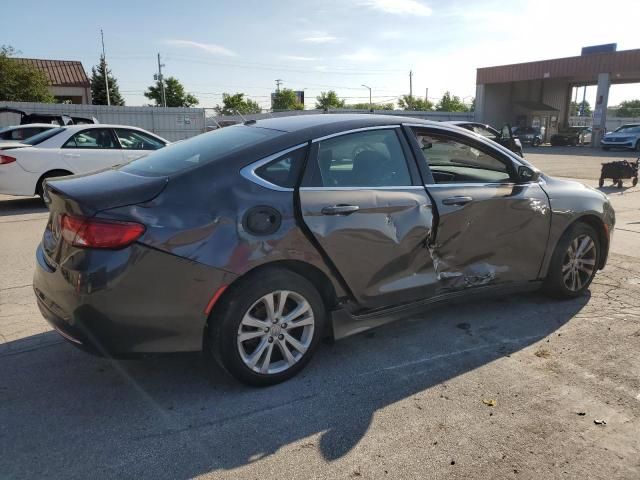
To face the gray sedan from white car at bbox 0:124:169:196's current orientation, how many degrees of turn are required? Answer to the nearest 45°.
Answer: approximately 90° to its right

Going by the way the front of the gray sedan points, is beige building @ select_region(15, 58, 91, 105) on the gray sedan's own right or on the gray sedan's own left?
on the gray sedan's own left

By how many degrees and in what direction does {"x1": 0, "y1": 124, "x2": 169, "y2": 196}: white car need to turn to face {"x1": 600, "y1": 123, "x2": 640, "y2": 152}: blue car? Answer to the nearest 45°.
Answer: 0° — it already faces it

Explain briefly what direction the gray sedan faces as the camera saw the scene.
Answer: facing away from the viewer and to the right of the viewer

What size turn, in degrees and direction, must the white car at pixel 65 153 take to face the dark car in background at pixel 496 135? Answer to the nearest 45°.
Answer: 0° — it already faces it

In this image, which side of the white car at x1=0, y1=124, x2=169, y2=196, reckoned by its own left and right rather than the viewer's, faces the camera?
right

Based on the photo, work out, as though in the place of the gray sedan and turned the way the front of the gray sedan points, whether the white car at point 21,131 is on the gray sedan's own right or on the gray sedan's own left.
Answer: on the gray sedan's own left
